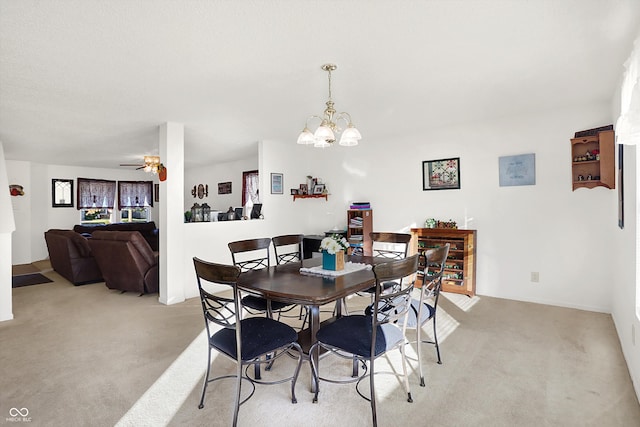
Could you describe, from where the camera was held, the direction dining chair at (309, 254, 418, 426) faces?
facing away from the viewer and to the left of the viewer

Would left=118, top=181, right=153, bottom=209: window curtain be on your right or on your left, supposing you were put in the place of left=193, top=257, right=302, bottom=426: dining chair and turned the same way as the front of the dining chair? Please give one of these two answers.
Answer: on your left

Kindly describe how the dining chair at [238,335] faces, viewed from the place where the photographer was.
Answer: facing away from the viewer and to the right of the viewer

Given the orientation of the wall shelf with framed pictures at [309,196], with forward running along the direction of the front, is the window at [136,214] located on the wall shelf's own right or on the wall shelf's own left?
on the wall shelf's own right

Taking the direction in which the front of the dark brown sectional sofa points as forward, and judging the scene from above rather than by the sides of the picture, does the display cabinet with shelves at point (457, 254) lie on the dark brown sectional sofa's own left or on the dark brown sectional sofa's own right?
on the dark brown sectional sofa's own right

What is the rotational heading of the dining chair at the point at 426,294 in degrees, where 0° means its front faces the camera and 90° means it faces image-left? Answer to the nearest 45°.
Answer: approximately 135°

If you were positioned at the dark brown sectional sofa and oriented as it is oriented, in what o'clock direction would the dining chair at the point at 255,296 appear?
The dining chair is roughly at 4 o'clock from the dark brown sectional sofa.
